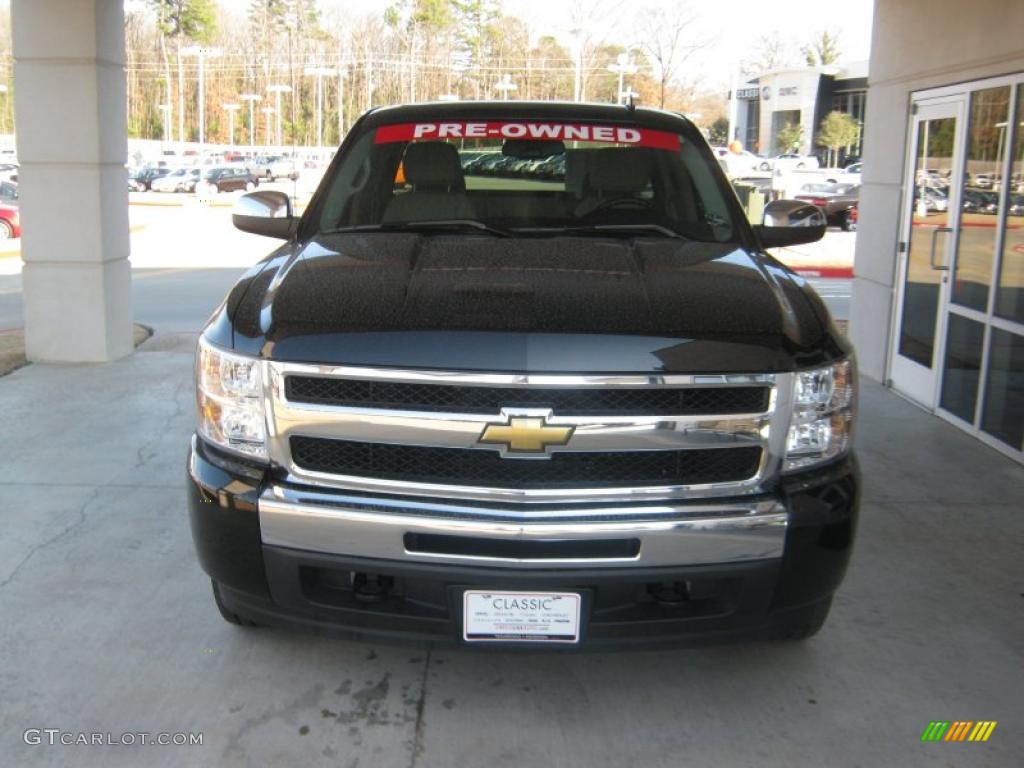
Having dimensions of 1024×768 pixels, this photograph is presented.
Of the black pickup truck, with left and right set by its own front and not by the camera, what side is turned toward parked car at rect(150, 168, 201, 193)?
back

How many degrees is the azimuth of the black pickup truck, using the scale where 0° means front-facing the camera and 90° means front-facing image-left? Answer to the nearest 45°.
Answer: approximately 0°

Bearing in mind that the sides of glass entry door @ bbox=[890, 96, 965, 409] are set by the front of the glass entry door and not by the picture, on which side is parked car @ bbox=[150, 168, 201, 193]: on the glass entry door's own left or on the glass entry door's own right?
on the glass entry door's own right

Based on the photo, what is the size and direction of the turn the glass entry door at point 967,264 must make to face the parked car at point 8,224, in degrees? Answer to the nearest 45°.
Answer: approximately 90° to its right

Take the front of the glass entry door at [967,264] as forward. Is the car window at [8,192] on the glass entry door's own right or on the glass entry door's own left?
on the glass entry door's own right

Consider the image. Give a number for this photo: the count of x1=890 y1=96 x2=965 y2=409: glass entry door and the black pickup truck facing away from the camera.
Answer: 0

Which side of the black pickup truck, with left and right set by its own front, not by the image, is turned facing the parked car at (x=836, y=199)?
back

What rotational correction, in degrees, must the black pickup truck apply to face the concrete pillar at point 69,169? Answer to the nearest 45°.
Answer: approximately 135° to its right

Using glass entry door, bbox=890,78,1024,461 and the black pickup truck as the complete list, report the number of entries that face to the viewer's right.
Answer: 0

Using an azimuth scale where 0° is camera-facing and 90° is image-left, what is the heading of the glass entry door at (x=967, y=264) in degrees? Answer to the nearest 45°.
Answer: approximately 45°
